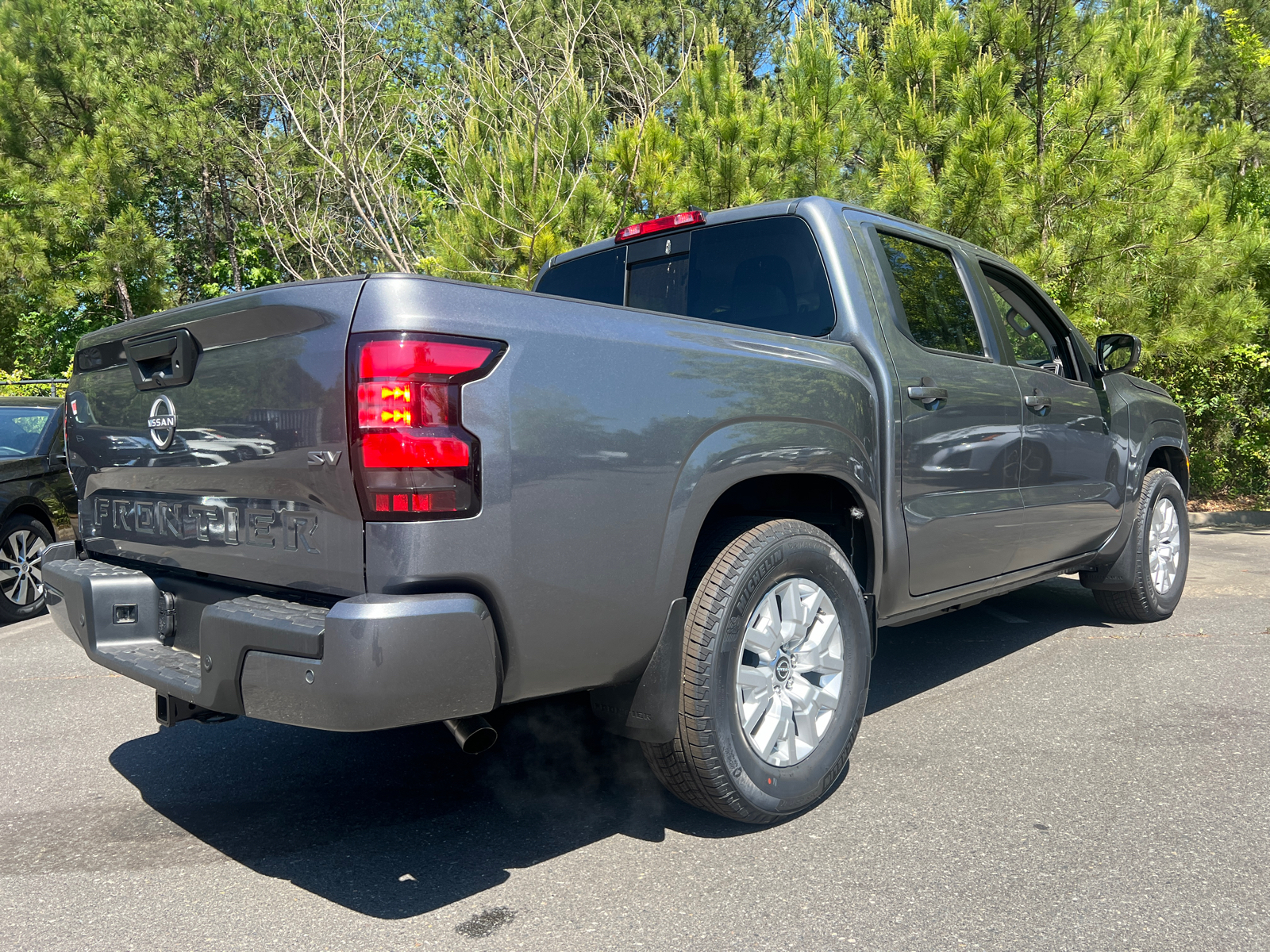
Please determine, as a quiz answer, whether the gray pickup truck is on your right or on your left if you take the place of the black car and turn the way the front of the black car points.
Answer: on your left

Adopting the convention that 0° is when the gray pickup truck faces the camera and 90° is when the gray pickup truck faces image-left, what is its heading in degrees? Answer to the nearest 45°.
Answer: approximately 225°

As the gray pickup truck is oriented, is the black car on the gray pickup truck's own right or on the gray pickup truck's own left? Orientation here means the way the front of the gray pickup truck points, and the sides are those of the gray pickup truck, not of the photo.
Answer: on the gray pickup truck's own left
